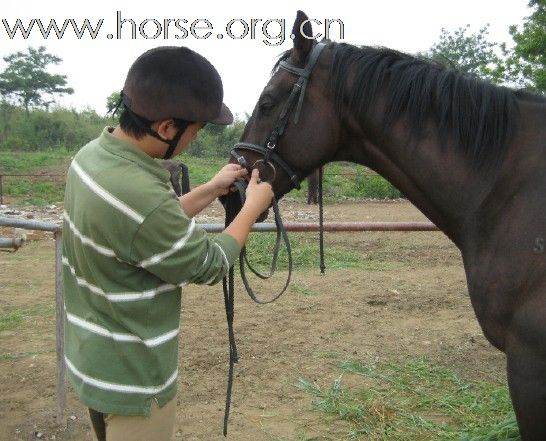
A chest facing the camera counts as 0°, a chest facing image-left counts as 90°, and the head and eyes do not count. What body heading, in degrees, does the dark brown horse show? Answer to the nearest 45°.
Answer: approximately 90°

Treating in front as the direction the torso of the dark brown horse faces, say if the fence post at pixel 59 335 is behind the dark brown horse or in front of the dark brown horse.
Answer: in front

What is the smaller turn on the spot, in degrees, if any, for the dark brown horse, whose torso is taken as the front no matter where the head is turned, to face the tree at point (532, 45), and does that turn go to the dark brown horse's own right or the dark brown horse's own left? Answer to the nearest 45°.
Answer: approximately 90° to the dark brown horse's own right

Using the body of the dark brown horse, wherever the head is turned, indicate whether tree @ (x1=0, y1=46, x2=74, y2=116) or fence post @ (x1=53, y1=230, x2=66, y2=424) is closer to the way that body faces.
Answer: the fence post

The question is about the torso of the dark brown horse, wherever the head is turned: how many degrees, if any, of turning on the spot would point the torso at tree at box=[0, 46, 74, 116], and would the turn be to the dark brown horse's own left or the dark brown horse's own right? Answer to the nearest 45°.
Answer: approximately 45° to the dark brown horse's own right

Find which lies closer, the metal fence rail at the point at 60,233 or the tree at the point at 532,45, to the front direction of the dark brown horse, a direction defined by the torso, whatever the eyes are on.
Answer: the metal fence rail
